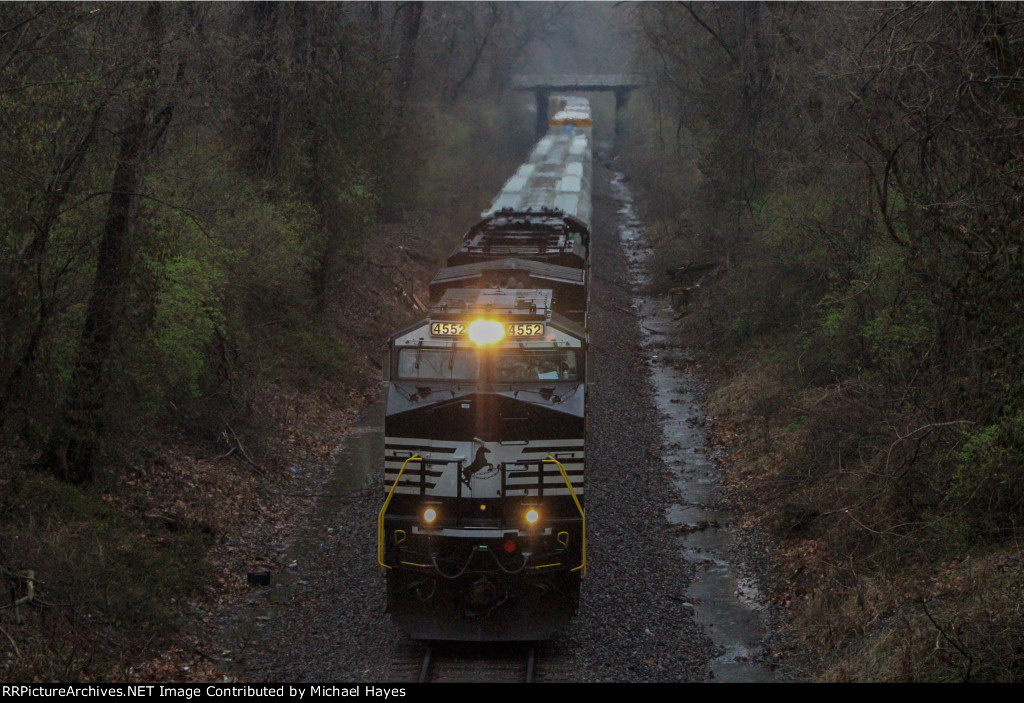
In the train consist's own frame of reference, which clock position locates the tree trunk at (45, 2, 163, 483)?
The tree trunk is roughly at 4 o'clock from the train consist.

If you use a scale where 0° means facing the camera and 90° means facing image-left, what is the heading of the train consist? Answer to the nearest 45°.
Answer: approximately 0°
